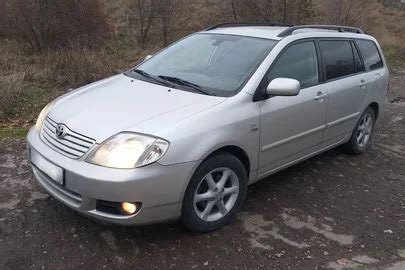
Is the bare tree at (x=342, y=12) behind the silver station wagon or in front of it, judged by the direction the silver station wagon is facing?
behind

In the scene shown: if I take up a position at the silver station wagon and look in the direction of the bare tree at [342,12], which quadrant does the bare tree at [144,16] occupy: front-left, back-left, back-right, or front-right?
front-left

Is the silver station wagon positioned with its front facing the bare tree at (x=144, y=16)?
no

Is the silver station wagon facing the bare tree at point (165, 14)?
no

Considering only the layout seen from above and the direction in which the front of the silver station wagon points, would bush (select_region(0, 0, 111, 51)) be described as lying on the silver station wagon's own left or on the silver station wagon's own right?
on the silver station wagon's own right

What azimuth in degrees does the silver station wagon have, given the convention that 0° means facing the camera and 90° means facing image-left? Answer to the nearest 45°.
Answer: approximately 45°
